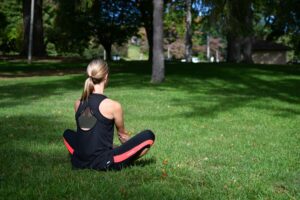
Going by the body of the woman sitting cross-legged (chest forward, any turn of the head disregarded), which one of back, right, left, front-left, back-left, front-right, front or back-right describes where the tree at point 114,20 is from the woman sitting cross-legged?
front-left

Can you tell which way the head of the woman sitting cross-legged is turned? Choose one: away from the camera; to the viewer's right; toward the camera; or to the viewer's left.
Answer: away from the camera

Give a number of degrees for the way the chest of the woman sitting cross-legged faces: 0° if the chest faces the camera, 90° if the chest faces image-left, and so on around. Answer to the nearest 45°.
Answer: approximately 225°

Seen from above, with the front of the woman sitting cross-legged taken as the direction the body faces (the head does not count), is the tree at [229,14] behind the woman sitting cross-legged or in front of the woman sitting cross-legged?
in front
